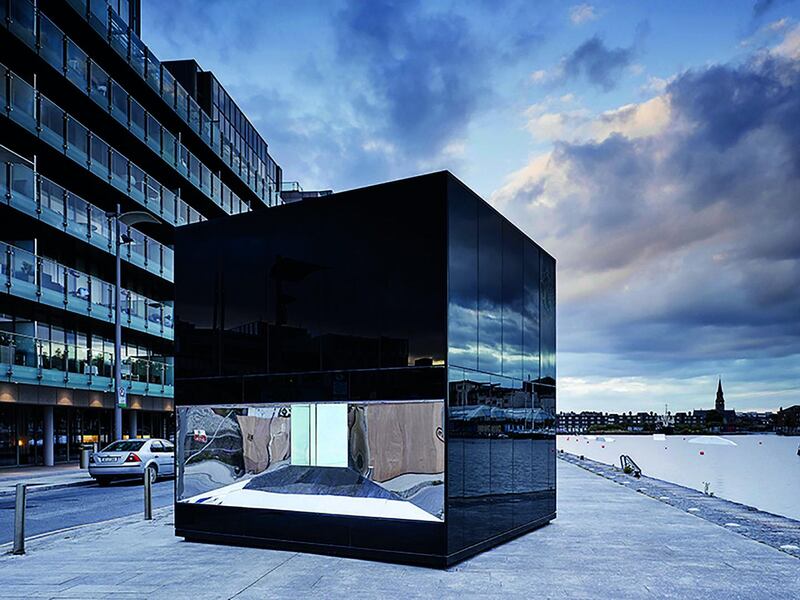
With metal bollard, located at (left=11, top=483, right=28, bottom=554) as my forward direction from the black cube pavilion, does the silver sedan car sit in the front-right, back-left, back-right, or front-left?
front-right

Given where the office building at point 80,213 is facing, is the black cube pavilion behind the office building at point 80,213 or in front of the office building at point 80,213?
in front

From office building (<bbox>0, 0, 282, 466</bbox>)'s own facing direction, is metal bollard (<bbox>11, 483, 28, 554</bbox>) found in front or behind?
in front

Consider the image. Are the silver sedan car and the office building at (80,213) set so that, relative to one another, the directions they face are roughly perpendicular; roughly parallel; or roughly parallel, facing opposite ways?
roughly perpendicular

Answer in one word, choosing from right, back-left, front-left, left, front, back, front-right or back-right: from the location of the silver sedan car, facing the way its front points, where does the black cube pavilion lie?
back-right

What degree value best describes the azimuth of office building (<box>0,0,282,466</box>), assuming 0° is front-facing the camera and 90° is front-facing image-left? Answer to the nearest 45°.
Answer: approximately 315°

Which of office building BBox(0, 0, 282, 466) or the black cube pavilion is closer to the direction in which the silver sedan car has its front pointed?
the office building
